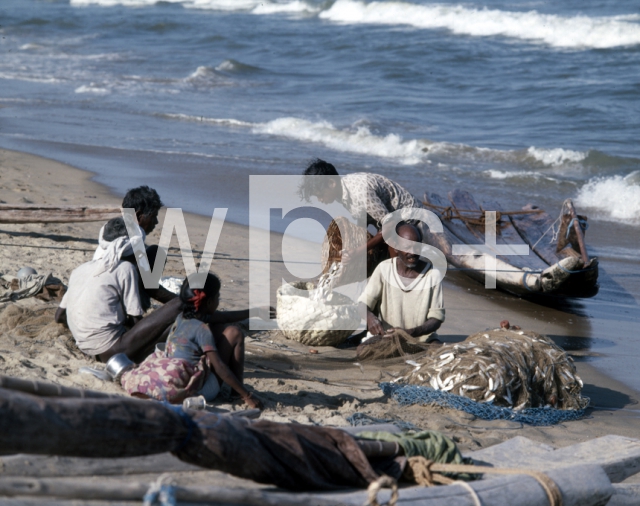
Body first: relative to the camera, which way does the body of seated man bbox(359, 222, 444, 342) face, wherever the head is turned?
toward the camera

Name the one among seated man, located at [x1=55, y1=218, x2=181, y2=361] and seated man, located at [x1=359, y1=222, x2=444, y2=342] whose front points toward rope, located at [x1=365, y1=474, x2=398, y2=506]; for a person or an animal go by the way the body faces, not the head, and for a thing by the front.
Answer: seated man, located at [x1=359, y1=222, x2=444, y2=342]

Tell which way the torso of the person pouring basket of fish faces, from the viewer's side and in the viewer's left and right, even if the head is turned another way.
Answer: facing to the left of the viewer

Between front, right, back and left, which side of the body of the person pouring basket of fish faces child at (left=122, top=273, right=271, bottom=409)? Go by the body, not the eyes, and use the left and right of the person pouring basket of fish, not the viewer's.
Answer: left

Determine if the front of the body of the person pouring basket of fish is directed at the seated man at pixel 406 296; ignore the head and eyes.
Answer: no

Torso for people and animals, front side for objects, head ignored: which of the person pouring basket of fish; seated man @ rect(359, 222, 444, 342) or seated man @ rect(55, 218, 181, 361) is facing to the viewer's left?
the person pouring basket of fish

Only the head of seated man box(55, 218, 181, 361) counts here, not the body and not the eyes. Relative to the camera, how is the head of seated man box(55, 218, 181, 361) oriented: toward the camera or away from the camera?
away from the camera

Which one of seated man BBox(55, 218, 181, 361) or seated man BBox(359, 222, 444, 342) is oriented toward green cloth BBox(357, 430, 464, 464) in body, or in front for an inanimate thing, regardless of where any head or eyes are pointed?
seated man BBox(359, 222, 444, 342)

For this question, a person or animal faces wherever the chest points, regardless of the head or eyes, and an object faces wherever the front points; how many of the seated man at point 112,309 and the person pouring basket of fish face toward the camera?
0

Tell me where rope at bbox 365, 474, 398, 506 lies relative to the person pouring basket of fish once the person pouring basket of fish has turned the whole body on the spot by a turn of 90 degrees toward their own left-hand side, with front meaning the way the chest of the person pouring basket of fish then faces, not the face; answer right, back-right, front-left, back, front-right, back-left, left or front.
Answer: front

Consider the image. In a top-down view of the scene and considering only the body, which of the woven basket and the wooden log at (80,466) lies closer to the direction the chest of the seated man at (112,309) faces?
the woven basket

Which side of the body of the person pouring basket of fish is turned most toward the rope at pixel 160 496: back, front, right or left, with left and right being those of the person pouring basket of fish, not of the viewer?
left

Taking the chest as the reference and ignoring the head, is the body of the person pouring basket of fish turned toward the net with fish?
no

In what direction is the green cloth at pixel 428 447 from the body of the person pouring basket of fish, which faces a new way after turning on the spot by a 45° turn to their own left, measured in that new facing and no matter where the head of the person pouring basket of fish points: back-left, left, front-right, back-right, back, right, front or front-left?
front-left

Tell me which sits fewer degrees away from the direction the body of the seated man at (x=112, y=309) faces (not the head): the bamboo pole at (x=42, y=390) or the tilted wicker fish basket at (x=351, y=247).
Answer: the tilted wicker fish basket

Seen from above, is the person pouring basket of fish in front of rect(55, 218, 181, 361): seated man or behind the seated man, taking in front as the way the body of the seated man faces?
in front

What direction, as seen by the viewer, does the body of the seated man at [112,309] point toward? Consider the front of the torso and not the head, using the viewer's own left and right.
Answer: facing away from the viewer and to the right of the viewer

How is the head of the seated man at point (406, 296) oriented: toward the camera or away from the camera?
toward the camera
